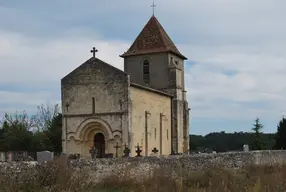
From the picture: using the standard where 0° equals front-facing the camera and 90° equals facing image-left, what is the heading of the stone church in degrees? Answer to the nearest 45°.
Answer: approximately 45°

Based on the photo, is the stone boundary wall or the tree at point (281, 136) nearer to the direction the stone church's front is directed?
the stone boundary wall

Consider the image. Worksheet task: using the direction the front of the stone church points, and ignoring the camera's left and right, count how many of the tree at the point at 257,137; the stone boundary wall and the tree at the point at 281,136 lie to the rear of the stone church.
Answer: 2

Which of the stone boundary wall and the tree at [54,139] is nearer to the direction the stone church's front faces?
the stone boundary wall

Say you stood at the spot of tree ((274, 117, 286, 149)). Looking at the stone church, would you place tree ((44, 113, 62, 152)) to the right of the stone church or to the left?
right

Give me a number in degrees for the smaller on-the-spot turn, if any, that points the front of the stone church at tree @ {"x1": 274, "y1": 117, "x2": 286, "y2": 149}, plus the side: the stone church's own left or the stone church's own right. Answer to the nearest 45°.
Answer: approximately 180°

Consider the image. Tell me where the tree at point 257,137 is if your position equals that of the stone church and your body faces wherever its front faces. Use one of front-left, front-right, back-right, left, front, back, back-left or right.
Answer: back

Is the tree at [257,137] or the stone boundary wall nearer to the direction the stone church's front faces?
the stone boundary wall
